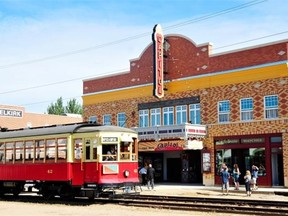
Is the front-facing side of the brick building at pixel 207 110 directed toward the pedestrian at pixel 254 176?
no

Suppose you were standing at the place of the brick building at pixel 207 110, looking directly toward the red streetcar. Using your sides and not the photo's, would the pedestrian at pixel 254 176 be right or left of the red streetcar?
left

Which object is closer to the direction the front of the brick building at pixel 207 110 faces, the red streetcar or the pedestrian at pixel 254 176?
the red streetcar

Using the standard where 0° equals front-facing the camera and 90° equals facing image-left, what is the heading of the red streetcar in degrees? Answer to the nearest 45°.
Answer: approximately 315°

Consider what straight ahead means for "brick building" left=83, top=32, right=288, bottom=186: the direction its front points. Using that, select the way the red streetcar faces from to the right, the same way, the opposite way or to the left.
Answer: to the left

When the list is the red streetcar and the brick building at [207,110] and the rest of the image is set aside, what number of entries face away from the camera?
0

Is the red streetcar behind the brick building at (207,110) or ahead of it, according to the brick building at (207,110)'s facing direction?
ahead

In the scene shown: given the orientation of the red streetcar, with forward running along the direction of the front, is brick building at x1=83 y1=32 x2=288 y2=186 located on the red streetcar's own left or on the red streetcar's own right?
on the red streetcar's own left

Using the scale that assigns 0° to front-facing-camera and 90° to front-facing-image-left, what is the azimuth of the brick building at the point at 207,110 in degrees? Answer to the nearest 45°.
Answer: approximately 45°
